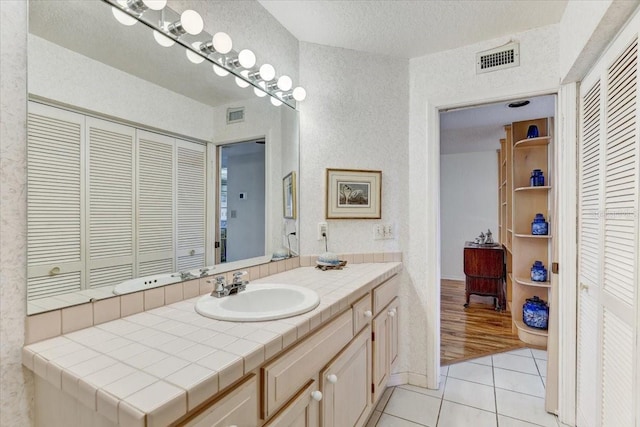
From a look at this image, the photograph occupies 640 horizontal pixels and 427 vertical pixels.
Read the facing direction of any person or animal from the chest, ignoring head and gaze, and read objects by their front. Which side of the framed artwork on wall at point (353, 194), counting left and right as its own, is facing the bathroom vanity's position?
front

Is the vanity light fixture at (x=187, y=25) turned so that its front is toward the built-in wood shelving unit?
no

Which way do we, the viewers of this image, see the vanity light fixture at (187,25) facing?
facing the viewer and to the right of the viewer

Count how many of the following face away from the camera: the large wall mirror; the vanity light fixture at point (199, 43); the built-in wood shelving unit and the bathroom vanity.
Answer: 0

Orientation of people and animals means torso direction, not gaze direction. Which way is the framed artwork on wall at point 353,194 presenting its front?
toward the camera

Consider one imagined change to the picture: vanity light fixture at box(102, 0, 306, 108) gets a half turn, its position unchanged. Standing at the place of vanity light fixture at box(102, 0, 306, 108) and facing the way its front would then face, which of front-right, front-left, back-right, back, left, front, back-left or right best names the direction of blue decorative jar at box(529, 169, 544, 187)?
back-right

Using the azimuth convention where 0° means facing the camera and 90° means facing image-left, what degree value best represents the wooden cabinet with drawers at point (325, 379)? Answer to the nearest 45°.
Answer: approximately 315°

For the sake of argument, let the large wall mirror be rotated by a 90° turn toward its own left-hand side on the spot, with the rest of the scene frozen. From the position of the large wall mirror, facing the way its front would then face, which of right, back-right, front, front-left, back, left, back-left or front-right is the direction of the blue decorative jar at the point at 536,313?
front-right

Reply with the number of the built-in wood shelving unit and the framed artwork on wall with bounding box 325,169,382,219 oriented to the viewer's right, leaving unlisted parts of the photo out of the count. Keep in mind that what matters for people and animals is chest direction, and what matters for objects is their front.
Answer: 0

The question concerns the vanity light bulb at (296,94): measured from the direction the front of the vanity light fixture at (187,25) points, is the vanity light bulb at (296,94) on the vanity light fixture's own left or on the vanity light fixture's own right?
on the vanity light fixture's own left

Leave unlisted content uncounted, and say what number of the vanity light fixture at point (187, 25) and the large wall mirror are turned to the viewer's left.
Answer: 0

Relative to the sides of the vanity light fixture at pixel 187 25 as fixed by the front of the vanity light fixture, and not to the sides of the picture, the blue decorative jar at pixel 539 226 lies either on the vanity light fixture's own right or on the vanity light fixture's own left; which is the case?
on the vanity light fixture's own left

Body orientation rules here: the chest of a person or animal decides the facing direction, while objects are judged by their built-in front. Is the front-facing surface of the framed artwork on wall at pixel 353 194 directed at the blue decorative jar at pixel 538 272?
no

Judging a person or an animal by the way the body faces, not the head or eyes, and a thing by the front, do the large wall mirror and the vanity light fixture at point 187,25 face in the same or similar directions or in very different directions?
same or similar directions

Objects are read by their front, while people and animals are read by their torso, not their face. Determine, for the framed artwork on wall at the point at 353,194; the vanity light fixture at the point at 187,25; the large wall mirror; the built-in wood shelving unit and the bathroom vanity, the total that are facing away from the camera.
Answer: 0
